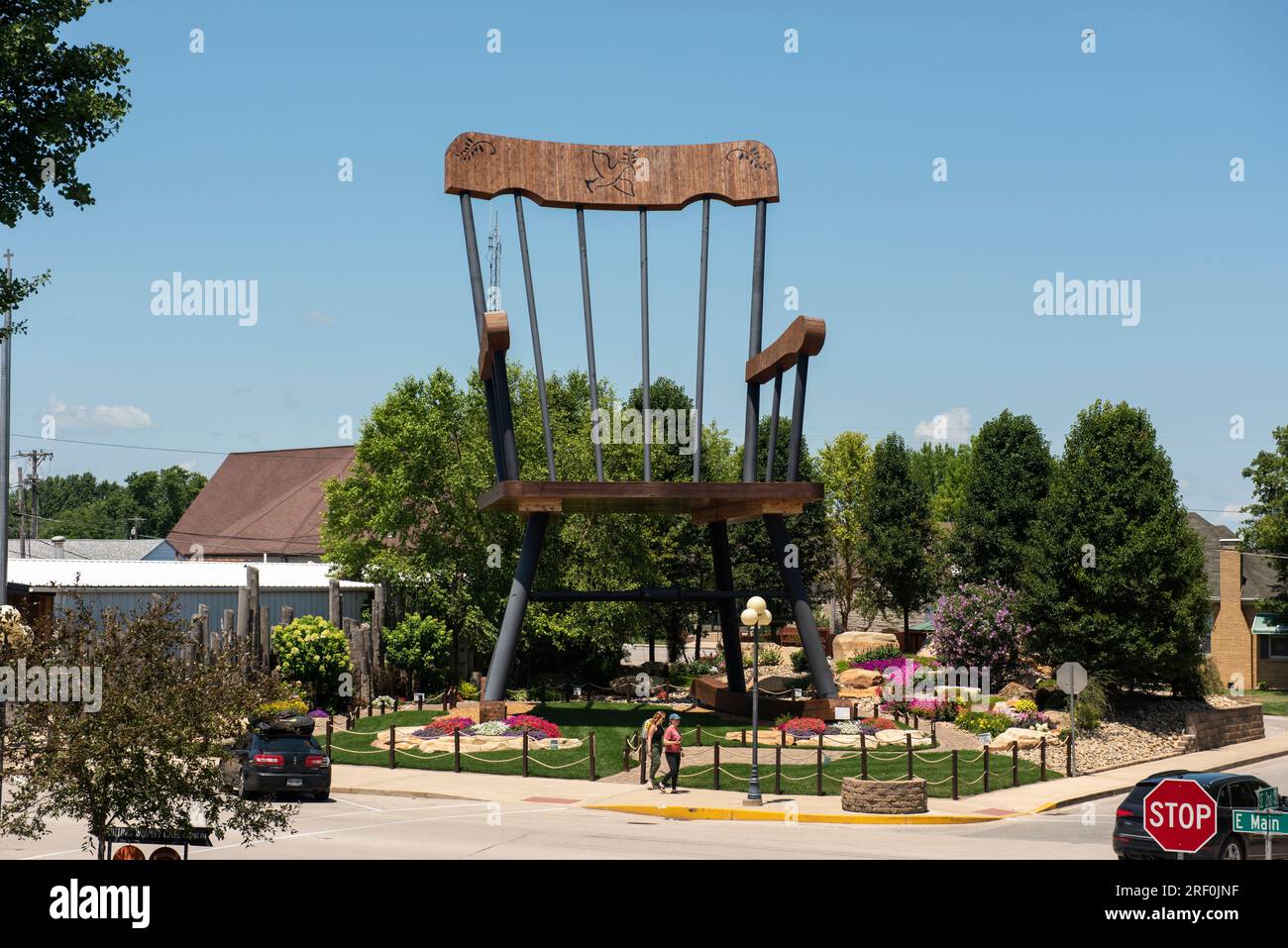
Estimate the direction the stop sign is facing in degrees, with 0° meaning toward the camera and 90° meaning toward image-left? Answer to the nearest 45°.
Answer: approximately 0°

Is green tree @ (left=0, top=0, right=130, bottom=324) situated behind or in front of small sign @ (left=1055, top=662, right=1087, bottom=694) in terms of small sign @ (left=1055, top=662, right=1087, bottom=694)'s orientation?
behind

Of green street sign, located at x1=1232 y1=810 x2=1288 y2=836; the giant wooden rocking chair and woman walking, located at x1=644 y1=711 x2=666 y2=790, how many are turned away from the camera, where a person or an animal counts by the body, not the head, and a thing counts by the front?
0

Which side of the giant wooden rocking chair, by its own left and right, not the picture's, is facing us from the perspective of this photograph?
front

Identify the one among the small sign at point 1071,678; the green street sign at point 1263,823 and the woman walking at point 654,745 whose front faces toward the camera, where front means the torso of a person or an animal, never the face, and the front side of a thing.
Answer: the green street sign

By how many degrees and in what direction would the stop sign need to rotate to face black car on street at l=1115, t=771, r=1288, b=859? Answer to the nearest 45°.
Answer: approximately 180°

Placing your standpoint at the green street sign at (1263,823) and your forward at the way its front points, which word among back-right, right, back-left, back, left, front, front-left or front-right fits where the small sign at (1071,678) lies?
back

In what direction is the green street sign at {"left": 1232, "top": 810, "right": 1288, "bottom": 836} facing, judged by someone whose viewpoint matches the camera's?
facing the viewer
